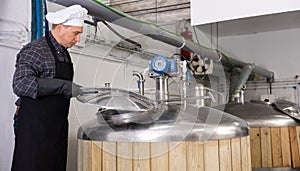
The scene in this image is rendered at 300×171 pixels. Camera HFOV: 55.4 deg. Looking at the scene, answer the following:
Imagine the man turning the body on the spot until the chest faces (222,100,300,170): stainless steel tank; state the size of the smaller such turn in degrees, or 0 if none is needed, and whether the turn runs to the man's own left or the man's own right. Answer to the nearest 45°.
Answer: approximately 45° to the man's own left

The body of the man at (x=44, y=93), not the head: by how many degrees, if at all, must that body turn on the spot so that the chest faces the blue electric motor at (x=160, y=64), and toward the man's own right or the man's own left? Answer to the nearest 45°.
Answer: approximately 45° to the man's own left

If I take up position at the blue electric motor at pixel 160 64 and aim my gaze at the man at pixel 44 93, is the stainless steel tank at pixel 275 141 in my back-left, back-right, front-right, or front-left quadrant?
back-right

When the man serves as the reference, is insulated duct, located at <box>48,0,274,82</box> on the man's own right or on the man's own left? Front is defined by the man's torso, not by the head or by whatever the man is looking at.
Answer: on the man's own left

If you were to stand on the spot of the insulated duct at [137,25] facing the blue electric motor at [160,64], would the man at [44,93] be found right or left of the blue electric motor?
right

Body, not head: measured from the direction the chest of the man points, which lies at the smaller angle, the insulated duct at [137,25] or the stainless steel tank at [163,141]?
the stainless steel tank

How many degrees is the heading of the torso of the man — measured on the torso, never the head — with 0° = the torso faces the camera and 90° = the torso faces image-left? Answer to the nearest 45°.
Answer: approximately 315°
